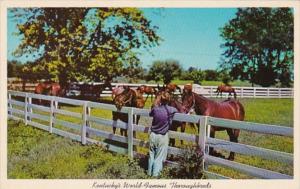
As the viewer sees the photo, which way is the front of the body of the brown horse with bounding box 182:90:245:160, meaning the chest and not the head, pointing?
to the viewer's left

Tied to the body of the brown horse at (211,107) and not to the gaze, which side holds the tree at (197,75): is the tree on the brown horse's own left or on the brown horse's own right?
on the brown horse's own right
